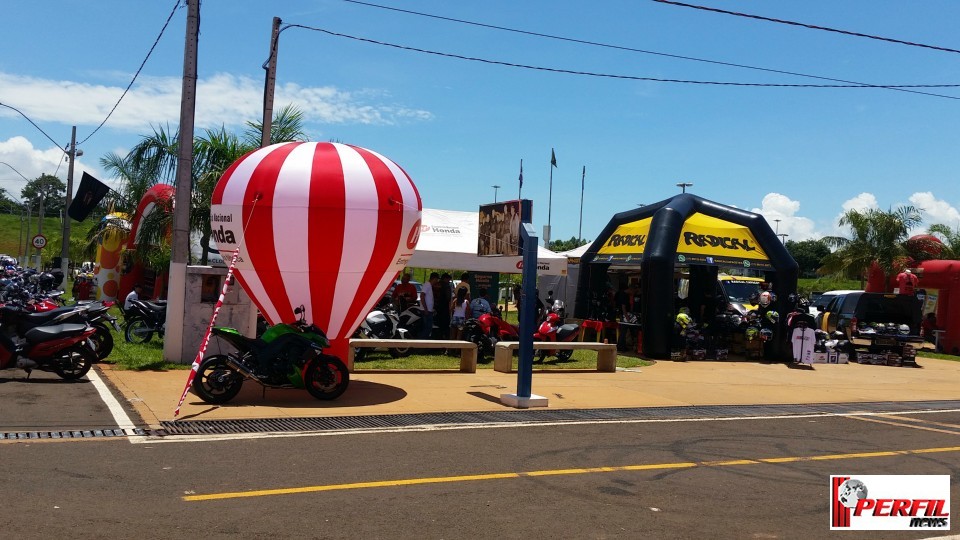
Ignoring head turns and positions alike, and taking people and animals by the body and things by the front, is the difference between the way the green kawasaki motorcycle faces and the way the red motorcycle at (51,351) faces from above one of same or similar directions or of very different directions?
very different directions

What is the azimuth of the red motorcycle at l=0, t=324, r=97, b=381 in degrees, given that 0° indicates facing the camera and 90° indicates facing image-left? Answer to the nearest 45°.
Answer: approximately 90°

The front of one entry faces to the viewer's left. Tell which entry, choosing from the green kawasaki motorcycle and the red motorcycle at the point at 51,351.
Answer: the red motorcycle

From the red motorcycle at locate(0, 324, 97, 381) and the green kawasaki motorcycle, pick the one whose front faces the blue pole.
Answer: the green kawasaki motorcycle

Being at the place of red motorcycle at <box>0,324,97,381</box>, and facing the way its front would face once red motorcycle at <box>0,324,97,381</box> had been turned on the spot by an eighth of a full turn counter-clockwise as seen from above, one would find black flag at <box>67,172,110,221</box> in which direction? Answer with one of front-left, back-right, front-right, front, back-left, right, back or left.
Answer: back-right

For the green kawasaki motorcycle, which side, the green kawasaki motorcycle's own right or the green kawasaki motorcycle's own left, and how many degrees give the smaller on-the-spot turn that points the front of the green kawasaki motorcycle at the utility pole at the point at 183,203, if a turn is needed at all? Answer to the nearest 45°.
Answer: approximately 135° to the green kawasaki motorcycle's own left

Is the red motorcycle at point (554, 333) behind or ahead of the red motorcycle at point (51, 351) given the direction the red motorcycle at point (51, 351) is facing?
behind

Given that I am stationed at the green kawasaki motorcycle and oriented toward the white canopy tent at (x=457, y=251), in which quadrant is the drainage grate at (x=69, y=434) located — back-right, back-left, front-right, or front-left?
back-left

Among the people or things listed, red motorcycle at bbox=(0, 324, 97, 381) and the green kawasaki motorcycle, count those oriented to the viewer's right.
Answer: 1

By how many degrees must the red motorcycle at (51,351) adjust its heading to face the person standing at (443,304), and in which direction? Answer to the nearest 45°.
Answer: approximately 135° to its right

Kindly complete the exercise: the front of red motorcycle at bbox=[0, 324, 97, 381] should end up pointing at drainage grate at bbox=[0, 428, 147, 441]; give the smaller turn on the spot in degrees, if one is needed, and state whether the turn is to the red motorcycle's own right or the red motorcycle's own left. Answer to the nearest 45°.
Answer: approximately 90° to the red motorcycle's own left

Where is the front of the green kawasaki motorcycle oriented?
to the viewer's right

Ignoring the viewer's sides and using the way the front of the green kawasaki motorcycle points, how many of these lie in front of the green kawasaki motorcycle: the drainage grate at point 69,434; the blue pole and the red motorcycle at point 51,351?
1
